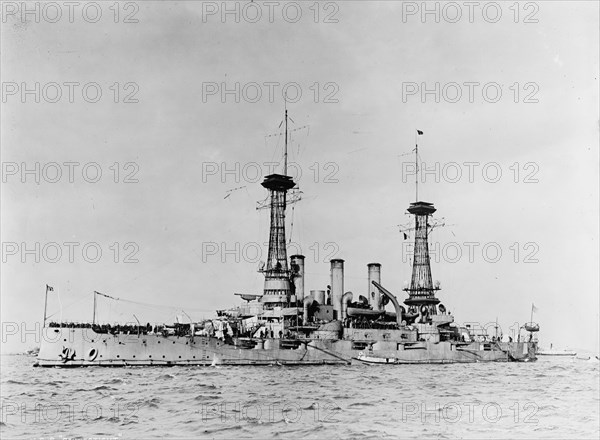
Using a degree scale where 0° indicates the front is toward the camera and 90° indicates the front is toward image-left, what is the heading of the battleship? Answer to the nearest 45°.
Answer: approximately 45°
